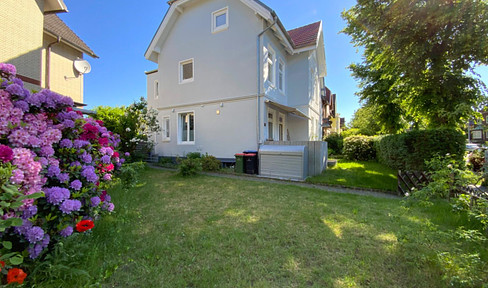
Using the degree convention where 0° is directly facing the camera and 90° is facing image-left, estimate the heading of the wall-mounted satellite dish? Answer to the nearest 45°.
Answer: approximately 315°

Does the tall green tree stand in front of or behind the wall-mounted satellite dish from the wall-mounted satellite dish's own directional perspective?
in front

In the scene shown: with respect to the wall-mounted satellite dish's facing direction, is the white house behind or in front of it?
in front

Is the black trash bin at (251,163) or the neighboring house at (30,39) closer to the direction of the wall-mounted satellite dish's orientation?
the black trash bin

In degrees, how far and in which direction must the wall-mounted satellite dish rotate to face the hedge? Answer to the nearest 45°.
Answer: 0° — it already faces it

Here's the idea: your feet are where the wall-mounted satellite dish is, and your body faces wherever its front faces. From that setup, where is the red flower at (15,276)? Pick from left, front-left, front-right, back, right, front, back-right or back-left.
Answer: front-right

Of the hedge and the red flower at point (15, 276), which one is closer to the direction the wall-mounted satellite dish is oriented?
the hedge

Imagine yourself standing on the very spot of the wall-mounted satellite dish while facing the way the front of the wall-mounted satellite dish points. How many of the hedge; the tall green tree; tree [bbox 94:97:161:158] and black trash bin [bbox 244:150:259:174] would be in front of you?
4

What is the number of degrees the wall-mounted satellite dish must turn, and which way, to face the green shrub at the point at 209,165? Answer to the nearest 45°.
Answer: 0° — it already faces it

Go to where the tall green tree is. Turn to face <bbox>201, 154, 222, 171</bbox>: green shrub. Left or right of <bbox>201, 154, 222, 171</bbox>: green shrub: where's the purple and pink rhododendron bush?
left
